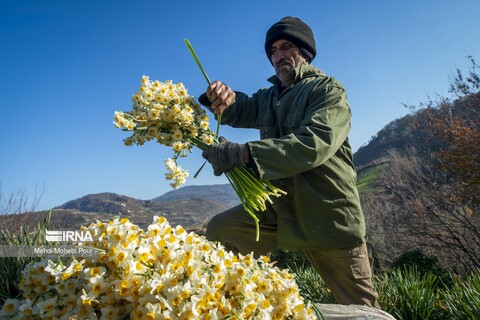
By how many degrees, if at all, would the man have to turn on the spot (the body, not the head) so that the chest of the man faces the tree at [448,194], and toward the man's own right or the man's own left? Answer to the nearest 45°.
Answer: approximately 180°

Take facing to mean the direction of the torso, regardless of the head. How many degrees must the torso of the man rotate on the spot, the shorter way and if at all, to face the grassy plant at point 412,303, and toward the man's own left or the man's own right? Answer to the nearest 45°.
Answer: approximately 180°

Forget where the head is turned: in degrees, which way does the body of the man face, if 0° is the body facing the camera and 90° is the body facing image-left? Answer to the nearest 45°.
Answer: approximately 45°
